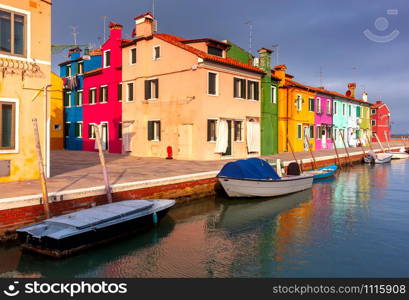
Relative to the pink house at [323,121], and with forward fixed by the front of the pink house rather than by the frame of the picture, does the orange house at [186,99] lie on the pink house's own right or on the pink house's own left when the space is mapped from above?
on the pink house's own right

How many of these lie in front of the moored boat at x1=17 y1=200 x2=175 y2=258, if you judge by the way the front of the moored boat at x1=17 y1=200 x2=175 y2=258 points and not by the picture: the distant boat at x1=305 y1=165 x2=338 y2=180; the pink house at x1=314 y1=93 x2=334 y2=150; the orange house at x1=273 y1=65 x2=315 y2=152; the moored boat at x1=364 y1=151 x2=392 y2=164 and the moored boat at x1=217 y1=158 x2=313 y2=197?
5

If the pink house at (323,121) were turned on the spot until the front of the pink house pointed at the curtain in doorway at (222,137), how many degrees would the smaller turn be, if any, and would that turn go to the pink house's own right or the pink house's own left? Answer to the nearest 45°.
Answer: approximately 45° to the pink house's own right

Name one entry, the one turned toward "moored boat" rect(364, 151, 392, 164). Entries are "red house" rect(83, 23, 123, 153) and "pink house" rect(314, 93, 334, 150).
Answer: the pink house

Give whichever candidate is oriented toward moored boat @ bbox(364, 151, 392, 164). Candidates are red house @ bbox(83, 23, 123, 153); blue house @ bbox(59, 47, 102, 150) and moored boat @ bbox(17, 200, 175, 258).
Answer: moored boat @ bbox(17, 200, 175, 258)

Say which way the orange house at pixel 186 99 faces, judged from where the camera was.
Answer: facing the viewer and to the right of the viewer

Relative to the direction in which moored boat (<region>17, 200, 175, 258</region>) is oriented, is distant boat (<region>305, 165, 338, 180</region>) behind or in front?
in front

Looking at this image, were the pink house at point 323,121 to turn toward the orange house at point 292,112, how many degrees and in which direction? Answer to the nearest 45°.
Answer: approximately 45° to its right

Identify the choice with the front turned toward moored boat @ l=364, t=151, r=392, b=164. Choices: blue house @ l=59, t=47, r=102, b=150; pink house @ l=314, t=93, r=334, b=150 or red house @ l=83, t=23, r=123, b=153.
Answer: the pink house

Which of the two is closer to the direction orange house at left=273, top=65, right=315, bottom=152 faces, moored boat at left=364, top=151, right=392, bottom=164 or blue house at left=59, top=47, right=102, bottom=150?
the moored boat

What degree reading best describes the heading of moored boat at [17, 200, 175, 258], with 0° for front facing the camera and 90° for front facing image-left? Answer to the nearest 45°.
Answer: approximately 225°

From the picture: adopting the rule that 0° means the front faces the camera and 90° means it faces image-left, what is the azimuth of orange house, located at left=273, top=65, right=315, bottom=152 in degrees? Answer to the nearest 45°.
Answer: approximately 315°
